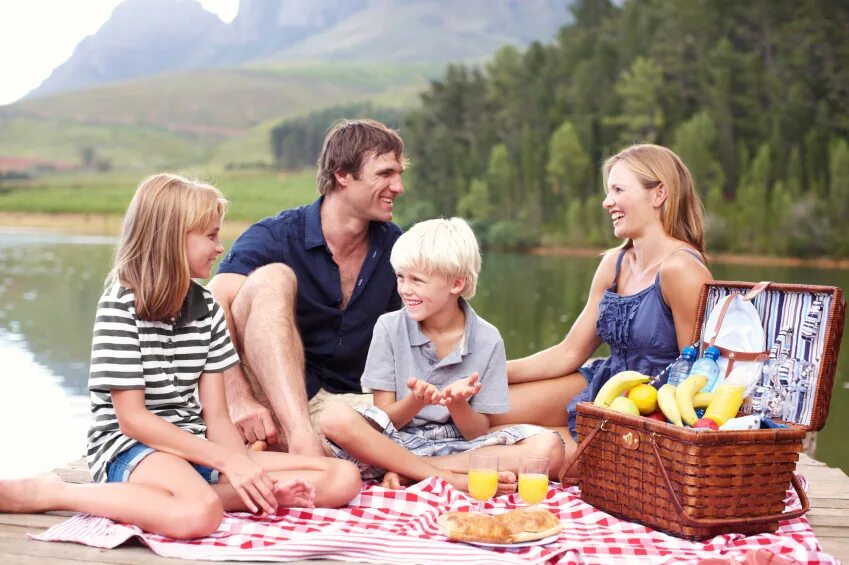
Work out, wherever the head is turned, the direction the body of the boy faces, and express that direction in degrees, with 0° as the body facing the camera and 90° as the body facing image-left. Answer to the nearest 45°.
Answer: approximately 0°

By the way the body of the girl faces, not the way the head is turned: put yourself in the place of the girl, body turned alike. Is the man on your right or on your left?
on your left

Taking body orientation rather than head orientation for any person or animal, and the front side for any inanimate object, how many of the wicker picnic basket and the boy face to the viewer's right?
0

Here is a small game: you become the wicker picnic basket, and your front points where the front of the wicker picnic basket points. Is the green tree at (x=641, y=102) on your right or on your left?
on your right

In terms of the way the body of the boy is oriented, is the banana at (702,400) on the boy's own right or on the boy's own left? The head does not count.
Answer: on the boy's own left

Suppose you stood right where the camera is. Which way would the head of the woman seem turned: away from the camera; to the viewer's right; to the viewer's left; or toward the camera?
to the viewer's left

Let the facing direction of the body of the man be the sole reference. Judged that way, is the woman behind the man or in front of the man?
in front

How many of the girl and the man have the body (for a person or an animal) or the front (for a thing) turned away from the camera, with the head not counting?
0

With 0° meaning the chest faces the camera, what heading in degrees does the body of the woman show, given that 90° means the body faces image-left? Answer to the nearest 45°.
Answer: approximately 45°

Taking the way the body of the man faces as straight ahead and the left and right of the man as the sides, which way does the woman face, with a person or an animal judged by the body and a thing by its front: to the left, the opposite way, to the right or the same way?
to the right

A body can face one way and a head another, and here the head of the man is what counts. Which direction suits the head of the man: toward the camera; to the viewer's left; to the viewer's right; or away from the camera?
to the viewer's right

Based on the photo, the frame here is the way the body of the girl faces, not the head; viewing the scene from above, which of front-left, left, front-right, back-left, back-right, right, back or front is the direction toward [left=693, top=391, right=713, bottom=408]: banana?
front-left

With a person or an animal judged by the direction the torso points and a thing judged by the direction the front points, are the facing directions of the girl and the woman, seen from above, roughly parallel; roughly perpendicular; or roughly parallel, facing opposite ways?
roughly perpendicular
